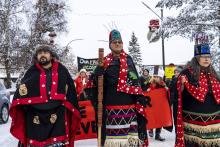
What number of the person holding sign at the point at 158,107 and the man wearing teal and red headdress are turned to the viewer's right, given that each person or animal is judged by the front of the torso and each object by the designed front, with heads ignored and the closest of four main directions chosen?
0

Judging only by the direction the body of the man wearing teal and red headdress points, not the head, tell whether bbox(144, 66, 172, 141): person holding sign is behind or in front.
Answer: behind

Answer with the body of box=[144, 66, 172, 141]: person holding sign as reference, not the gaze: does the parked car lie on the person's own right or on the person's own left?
on the person's own right

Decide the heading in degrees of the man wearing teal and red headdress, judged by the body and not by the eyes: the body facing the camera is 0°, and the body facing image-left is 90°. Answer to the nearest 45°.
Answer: approximately 0°
